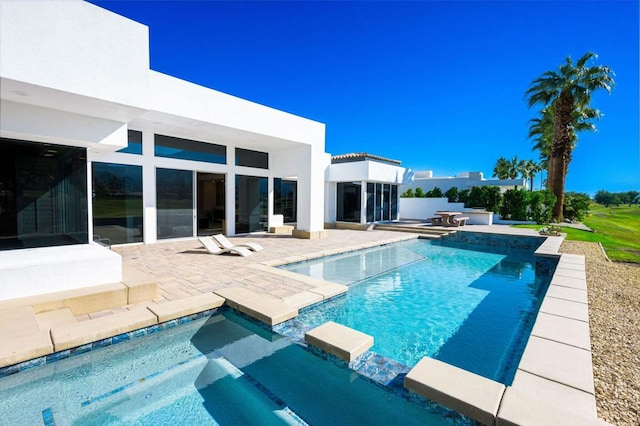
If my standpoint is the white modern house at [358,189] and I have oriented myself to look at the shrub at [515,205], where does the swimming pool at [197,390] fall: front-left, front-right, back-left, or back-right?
back-right

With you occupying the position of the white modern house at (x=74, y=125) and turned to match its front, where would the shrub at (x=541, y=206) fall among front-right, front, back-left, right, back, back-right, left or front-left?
front-left

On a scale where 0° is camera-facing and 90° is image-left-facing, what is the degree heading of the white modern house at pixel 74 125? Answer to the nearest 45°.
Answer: approximately 315°

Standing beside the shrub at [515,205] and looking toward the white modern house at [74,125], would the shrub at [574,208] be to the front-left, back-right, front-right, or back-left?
back-left

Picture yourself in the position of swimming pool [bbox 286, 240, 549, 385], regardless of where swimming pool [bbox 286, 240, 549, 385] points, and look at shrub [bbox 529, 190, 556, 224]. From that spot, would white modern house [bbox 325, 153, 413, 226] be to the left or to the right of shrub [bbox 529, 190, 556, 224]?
left

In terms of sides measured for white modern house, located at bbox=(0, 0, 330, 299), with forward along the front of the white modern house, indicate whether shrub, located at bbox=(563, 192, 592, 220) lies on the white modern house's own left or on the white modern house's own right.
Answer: on the white modern house's own left

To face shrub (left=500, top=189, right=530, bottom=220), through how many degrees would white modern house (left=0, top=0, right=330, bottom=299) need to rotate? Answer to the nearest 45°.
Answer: approximately 45° to its left

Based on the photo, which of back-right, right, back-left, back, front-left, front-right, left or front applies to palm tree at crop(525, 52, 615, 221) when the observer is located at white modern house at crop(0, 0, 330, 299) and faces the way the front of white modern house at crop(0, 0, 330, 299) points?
front-left
